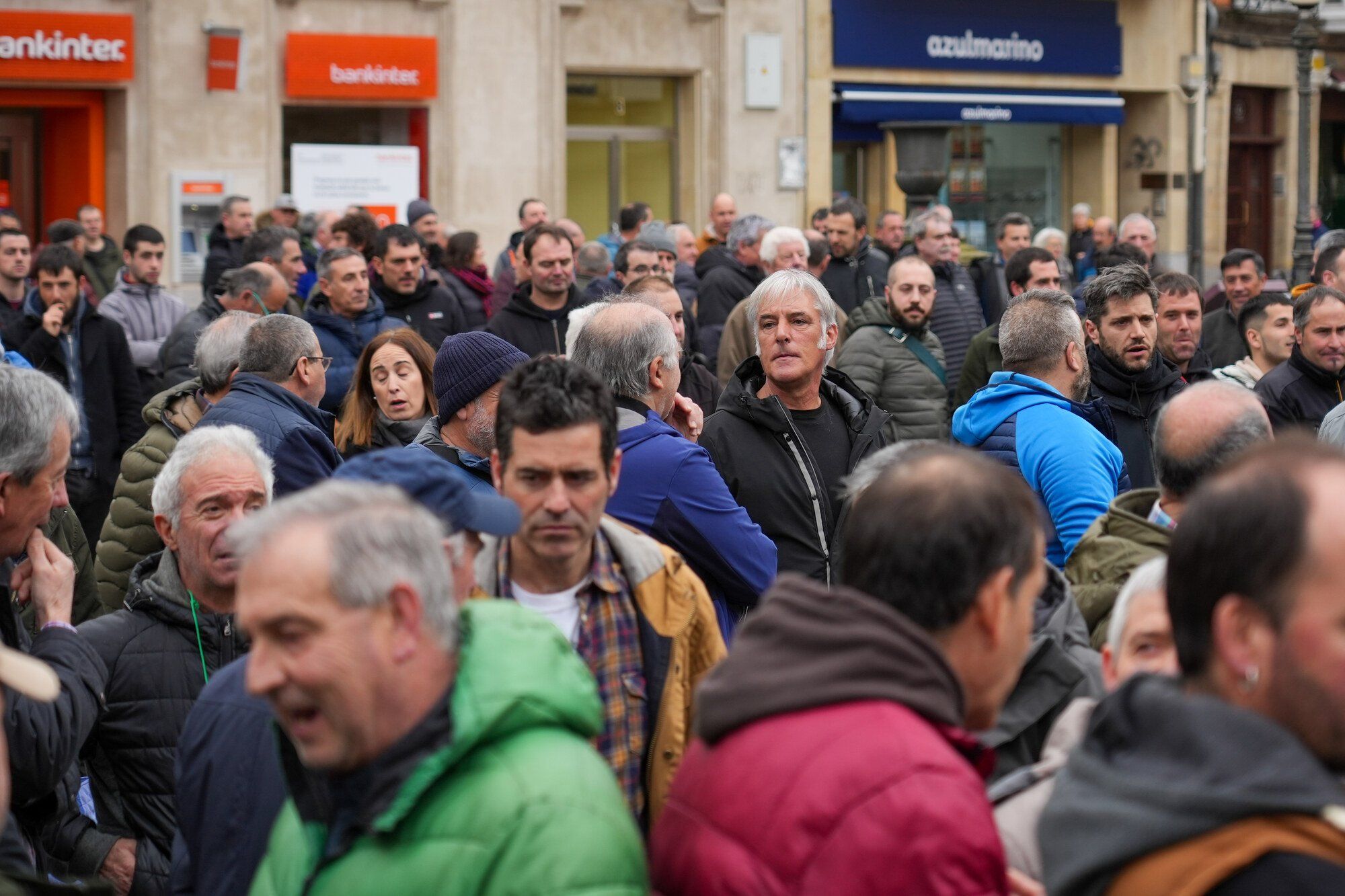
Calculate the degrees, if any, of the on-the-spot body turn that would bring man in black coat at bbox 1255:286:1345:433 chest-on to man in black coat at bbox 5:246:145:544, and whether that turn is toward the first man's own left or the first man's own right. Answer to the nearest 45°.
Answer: approximately 135° to the first man's own right

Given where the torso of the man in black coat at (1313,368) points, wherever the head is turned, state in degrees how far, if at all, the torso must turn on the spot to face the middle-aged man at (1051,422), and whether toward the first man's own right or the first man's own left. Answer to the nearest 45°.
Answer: approximately 45° to the first man's own right

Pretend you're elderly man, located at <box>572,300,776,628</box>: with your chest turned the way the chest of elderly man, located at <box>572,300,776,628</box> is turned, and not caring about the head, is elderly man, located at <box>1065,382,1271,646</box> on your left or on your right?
on your right

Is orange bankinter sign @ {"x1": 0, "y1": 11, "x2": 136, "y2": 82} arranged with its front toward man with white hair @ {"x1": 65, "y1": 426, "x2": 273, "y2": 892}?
yes

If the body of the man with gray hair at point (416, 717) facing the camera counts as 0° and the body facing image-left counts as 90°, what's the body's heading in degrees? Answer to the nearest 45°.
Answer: approximately 45°

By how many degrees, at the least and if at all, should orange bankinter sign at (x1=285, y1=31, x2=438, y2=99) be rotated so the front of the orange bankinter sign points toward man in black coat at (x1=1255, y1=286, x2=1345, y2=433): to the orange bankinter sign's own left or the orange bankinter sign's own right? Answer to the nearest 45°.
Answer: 0° — it already faces them

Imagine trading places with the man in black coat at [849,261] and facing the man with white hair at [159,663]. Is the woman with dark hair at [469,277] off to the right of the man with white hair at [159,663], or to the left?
right

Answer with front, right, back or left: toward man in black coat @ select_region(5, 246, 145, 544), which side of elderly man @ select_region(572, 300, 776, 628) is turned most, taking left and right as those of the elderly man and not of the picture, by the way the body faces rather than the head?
left

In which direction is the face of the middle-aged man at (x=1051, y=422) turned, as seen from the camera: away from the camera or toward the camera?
away from the camera

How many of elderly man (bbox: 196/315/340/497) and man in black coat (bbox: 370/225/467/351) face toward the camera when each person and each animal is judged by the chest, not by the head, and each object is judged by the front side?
1
